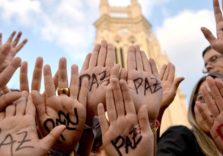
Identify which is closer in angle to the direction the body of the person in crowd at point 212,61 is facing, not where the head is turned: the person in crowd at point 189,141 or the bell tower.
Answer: the person in crowd

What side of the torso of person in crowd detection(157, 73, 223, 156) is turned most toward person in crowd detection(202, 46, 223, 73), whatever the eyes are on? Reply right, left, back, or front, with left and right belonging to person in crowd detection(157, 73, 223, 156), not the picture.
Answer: back

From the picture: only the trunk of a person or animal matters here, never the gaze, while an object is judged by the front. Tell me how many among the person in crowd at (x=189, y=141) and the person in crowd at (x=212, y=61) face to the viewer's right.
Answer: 0

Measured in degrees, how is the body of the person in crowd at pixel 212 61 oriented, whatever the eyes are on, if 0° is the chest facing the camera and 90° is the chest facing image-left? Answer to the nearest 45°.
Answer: approximately 45°

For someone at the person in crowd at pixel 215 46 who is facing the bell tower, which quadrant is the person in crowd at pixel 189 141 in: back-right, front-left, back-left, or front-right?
back-left

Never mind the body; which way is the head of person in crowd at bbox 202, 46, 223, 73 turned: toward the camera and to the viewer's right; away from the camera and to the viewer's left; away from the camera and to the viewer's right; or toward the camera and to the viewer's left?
toward the camera and to the viewer's left

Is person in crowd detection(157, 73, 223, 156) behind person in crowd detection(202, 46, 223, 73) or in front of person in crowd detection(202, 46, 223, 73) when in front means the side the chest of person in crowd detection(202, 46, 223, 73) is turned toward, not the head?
in front

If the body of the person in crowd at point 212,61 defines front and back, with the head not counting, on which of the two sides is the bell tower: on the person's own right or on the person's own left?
on the person's own right

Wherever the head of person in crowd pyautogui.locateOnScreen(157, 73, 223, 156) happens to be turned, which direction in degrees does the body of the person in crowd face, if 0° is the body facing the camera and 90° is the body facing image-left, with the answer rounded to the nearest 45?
approximately 0°

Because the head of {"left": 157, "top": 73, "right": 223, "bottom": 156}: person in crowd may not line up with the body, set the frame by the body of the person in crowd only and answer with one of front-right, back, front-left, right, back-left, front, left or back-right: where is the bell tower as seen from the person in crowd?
back
